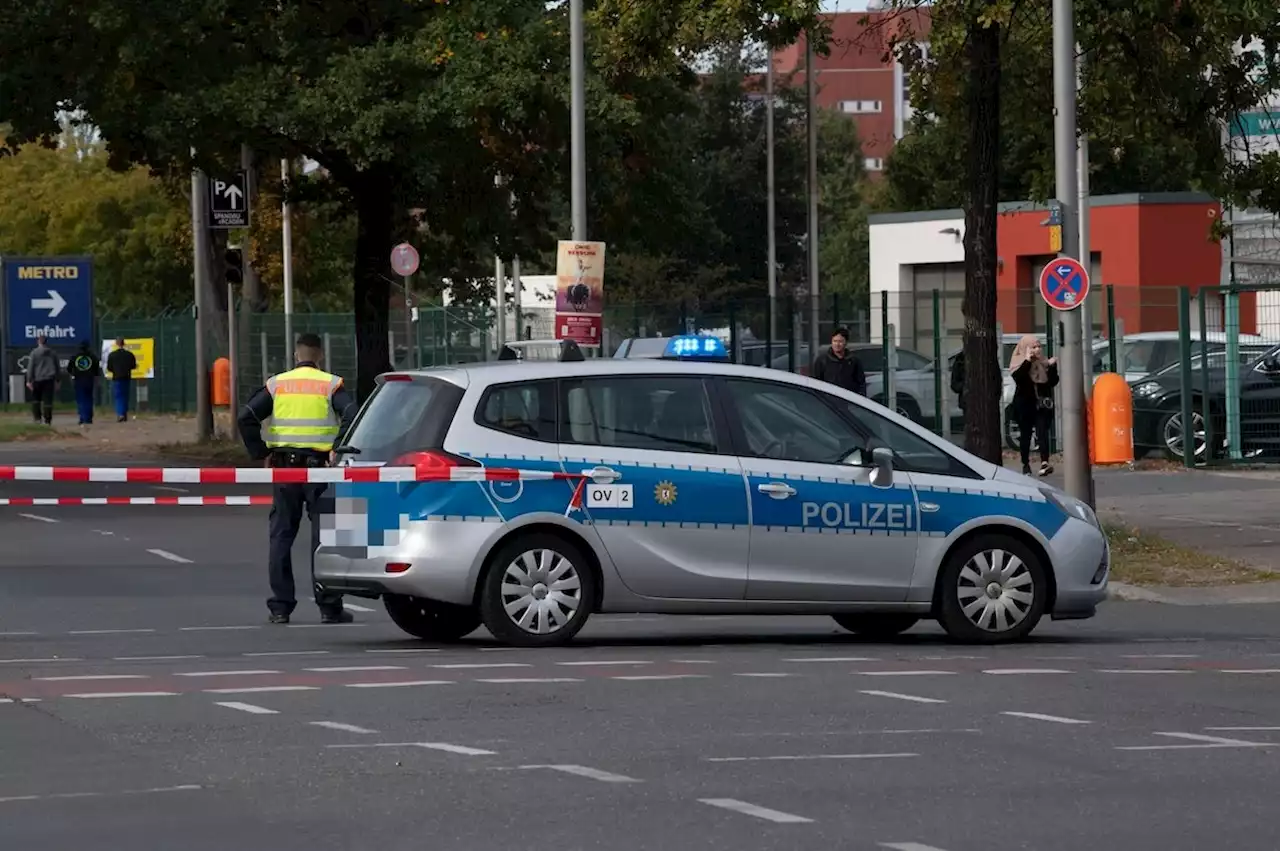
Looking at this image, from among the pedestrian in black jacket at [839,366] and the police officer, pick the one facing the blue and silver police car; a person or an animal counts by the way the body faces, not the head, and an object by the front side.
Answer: the pedestrian in black jacket

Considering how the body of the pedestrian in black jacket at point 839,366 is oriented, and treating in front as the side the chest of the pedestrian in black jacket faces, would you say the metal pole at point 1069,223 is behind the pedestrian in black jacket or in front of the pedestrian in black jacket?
in front

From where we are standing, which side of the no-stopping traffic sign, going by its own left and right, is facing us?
front

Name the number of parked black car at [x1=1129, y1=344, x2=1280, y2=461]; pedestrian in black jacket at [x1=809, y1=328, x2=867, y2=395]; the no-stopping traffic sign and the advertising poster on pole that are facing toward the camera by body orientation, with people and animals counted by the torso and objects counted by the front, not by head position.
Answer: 3

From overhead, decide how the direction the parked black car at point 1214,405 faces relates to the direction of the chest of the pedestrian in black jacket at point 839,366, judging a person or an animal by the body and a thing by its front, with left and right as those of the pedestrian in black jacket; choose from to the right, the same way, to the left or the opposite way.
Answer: to the right

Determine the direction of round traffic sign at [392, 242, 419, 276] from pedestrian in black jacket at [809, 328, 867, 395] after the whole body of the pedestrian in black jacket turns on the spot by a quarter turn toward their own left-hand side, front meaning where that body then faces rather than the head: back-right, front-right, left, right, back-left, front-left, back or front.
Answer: back-left

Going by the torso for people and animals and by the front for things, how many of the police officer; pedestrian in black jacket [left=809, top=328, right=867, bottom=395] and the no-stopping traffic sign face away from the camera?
1

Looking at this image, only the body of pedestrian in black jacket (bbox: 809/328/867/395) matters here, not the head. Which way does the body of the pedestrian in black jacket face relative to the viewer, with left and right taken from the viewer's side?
facing the viewer

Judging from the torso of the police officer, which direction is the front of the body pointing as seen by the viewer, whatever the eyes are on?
away from the camera

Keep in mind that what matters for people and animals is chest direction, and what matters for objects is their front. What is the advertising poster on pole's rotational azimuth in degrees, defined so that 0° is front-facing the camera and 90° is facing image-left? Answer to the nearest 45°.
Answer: approximately 0°

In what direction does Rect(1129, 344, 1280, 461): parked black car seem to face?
to the viewer's left

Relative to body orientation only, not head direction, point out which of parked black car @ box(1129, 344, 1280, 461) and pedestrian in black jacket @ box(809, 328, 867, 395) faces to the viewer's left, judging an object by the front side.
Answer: the parked black car

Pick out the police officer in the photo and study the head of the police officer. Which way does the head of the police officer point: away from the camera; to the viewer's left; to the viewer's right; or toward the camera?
away from the camera

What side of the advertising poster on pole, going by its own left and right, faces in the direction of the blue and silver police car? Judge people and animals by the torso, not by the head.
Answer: front

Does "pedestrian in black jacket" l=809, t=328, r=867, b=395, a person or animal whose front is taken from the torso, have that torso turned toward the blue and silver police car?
yes
